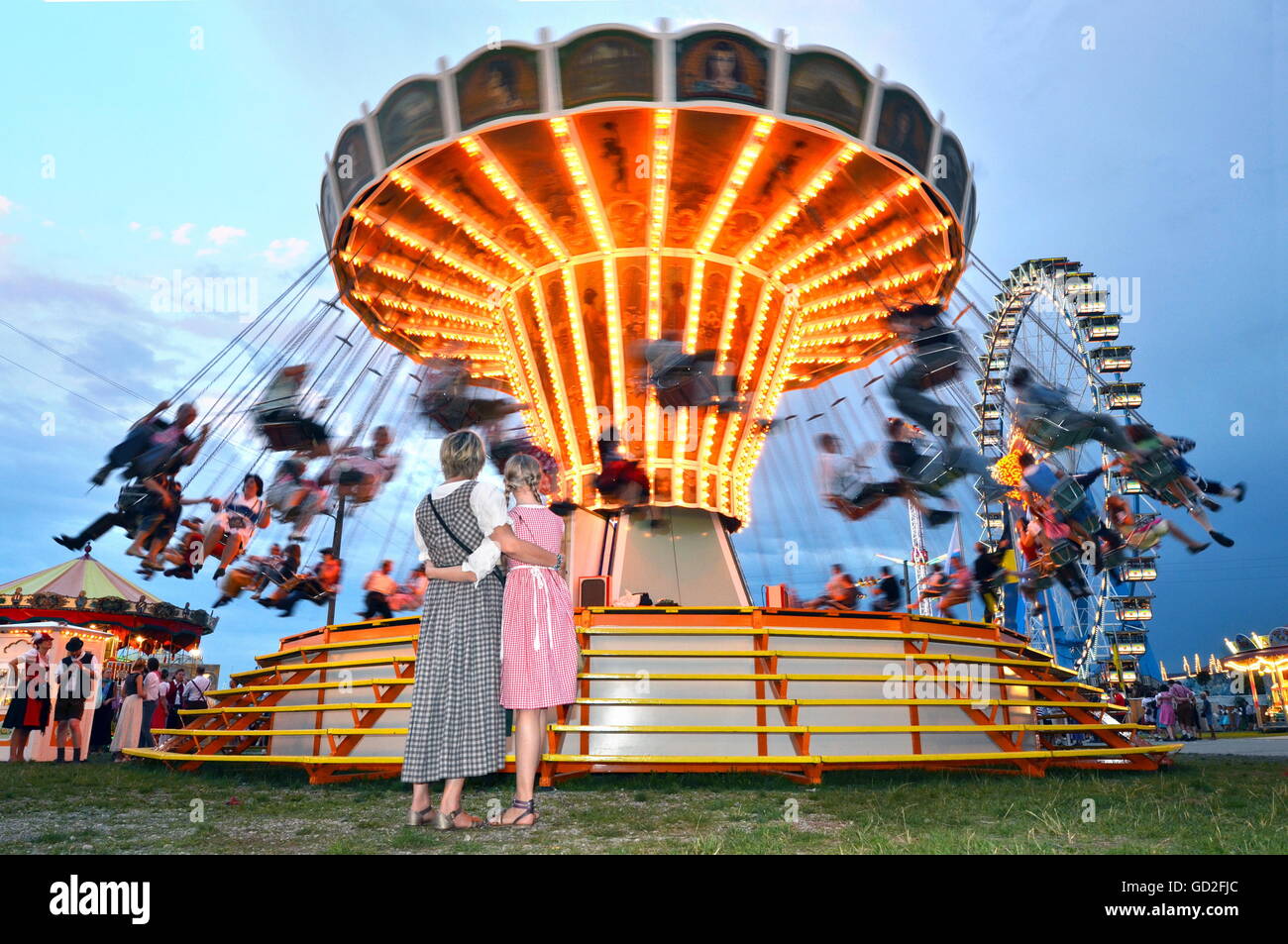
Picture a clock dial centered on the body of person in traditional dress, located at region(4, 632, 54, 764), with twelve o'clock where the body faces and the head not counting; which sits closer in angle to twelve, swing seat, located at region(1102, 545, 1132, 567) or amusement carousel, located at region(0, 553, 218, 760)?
the swing seat

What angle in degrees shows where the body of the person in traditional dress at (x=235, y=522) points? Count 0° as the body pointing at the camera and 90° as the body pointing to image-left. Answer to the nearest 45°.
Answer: approximately 45°

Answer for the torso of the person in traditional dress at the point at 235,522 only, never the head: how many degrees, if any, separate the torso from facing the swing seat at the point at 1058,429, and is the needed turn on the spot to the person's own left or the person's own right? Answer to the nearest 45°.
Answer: approximately 90° to the person's own left

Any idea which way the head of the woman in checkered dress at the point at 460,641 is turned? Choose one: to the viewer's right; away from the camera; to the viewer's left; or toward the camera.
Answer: away from the camera

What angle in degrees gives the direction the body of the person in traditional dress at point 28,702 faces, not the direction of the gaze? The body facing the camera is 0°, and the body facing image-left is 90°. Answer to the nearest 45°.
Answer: approximately 315°

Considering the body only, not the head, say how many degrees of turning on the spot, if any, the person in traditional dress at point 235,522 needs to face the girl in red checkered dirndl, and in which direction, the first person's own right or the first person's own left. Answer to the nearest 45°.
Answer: approximately 45° to the first person's own left

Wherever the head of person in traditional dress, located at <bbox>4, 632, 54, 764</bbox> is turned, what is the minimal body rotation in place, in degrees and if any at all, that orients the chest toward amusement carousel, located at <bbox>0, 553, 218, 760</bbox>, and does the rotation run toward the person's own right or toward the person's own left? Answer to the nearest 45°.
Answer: approximately 135° to the person's own left

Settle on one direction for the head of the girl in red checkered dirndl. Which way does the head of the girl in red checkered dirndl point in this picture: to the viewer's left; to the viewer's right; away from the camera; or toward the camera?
away from the camera
